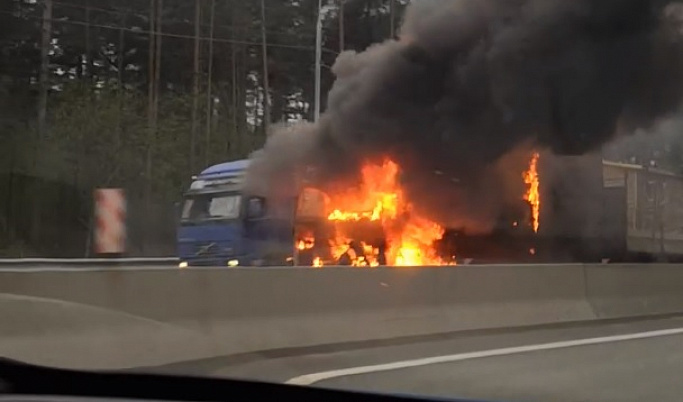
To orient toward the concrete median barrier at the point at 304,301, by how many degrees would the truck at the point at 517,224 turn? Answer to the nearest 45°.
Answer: approximately 45° to its left

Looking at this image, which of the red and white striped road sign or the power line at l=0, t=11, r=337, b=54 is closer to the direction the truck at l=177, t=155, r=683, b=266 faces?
the red and white striped road sign

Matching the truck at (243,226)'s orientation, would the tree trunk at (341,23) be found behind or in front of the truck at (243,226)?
behind

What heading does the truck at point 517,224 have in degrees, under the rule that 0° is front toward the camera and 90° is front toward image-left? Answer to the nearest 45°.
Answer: approximately 45°

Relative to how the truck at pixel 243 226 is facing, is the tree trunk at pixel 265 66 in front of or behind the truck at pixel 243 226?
behind

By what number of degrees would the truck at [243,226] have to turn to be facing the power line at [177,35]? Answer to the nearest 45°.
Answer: approximately 135° to its right

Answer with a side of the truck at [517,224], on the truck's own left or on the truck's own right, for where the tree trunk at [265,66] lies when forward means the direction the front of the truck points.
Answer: on the truck's own right

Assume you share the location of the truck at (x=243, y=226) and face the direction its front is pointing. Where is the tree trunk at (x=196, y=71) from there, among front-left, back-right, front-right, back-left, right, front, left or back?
back-right

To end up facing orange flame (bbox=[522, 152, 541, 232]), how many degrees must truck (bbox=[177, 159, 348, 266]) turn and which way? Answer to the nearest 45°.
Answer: approximately 135° to its left

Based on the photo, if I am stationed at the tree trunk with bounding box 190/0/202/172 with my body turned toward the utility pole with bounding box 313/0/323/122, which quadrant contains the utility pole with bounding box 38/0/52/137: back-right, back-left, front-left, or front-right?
back-right

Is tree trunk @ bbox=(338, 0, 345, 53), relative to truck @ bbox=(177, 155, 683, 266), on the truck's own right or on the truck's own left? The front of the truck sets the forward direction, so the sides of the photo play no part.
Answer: on the truck's own right

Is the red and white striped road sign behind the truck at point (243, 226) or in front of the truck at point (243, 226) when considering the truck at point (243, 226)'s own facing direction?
in front

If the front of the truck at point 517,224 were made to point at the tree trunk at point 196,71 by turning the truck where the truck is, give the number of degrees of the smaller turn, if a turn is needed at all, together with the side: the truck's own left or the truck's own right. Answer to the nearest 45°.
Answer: approximately 90° to the truck's own right

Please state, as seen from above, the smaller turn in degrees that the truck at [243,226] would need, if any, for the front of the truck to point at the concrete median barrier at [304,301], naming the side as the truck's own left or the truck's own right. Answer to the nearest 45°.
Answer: approximately 45° to the truck's own left
